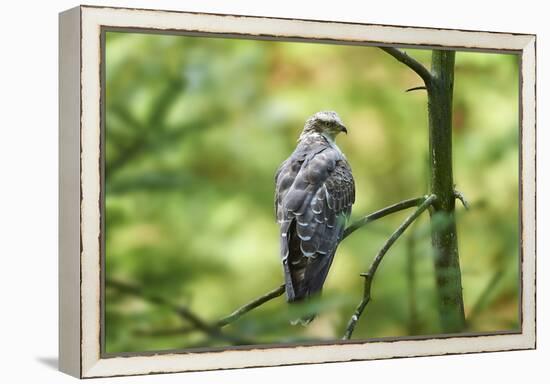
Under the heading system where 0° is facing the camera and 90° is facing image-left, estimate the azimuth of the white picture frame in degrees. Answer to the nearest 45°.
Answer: approximately 315°
